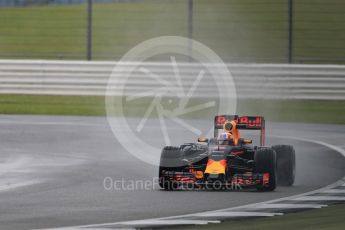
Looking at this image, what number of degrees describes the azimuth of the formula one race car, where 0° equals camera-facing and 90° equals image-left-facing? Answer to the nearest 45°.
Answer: approximately 0°
